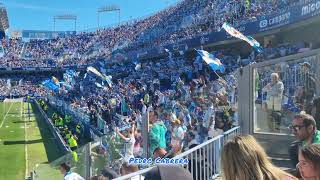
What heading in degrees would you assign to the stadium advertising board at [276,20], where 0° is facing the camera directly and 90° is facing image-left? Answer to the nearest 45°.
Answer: approximately 45°

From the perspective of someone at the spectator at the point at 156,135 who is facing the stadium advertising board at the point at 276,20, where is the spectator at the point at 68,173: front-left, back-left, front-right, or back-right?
back-left

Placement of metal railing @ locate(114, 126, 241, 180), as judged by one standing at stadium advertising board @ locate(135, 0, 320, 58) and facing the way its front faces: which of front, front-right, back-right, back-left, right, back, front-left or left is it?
front-left

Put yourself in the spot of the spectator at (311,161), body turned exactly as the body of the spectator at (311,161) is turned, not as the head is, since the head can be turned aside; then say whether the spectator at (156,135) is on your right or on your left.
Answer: on your right

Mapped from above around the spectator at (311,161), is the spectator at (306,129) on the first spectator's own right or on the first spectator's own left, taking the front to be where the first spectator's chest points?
on the first spectator's own right

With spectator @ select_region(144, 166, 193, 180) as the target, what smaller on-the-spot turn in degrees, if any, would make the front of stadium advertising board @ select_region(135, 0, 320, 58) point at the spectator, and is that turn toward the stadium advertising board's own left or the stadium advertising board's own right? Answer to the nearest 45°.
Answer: approximately 45° to the stadium advertising board's own left

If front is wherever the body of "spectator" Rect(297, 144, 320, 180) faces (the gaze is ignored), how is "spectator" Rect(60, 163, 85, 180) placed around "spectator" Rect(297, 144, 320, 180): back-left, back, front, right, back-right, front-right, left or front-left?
front-right

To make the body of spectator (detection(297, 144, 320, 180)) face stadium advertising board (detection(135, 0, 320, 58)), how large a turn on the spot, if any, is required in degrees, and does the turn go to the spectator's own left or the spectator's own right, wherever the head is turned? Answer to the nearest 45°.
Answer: approximately 90° to the spectator's own right
